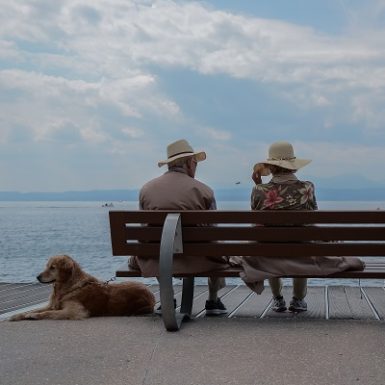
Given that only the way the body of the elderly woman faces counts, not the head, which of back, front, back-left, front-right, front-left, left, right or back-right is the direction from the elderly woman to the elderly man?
left

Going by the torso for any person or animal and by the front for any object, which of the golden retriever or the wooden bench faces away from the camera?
the wooden bench

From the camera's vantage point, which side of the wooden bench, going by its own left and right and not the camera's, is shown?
back

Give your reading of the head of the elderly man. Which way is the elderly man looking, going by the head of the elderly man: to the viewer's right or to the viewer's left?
to the viewer's right

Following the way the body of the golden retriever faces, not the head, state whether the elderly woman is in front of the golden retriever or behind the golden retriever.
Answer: behind

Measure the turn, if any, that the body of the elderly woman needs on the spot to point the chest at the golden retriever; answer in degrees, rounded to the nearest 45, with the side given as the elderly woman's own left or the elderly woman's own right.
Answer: approximately 90° to the elderly woman's own left

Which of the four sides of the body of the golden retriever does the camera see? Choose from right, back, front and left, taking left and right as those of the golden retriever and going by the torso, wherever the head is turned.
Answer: left

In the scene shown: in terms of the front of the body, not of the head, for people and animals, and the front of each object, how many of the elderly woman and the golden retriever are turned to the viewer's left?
1

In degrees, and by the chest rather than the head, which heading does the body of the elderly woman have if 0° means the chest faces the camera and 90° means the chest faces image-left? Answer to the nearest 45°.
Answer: approximately 180°
